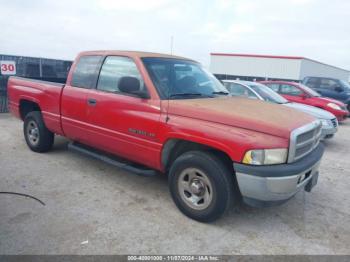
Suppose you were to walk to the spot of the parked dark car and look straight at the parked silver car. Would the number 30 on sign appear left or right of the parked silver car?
right

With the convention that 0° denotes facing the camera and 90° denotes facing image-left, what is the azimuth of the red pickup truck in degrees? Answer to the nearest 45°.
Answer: approximately 315°

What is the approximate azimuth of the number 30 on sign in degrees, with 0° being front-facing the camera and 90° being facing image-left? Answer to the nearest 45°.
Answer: approximately 0°

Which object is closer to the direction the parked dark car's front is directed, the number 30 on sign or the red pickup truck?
the red pickup truck

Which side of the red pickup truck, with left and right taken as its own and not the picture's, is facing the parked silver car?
left

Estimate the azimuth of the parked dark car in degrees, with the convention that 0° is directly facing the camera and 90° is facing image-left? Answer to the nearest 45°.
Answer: approximately 315°

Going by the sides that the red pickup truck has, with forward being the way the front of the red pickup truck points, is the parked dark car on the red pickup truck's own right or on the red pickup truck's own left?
on the red pickup truck's own left
